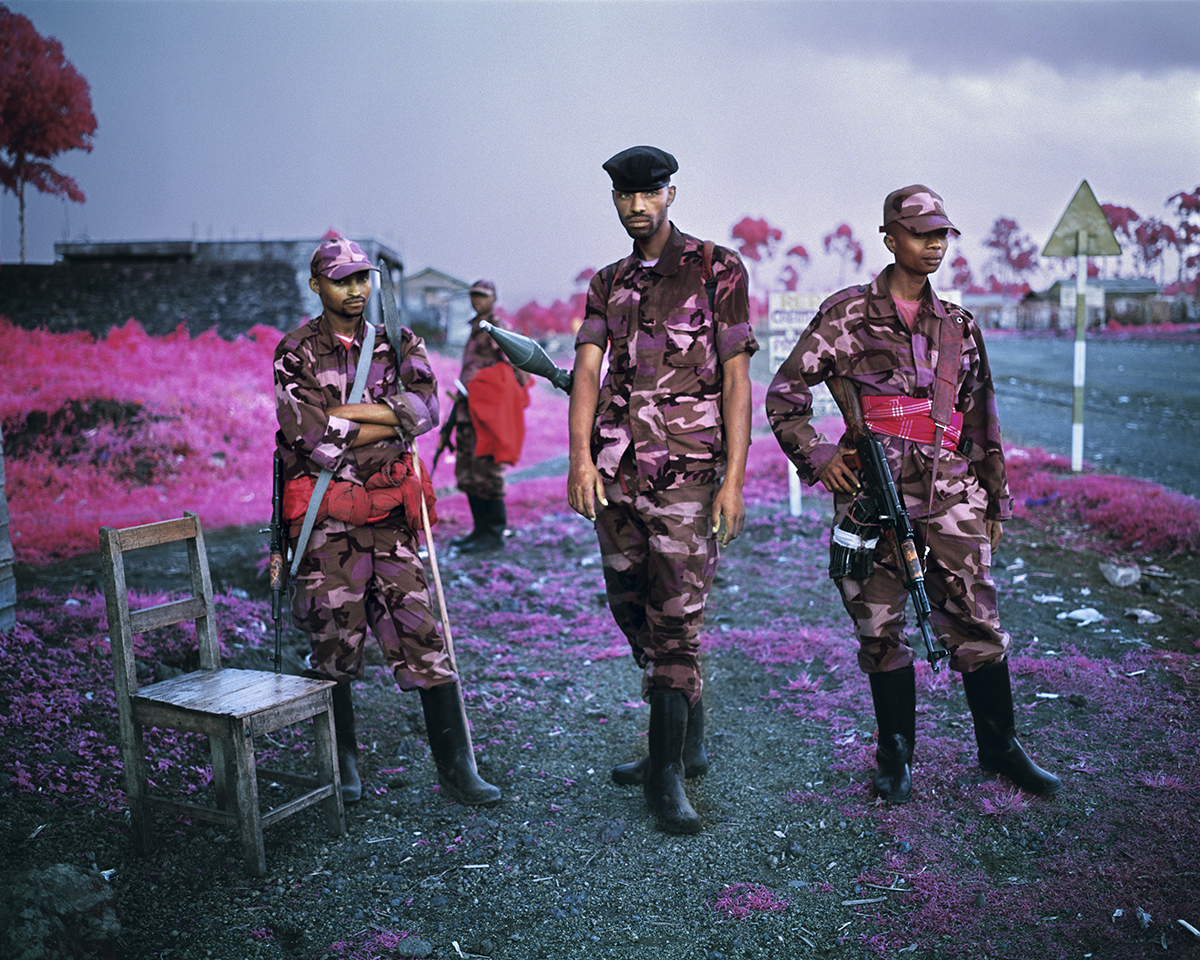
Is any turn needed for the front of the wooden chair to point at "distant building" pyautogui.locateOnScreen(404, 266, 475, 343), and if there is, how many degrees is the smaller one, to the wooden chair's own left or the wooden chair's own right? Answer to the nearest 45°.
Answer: approximately 135° to the wooden chair's own left

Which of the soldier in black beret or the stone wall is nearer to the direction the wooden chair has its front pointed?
the soldier in black beret

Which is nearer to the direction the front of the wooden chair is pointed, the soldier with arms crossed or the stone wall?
the soldier with arms crossed

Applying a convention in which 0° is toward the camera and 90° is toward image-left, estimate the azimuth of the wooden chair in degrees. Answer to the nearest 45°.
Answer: approximately 315°

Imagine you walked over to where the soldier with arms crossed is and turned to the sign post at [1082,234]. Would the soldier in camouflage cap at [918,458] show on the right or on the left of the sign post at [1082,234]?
right

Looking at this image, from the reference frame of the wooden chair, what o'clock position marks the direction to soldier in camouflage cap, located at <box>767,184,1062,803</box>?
The soldier in camouflage cap is roughly at 11 o'clock from the wooden chair.

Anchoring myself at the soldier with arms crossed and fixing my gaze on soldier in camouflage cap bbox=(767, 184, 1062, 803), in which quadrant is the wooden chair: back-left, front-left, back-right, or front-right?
back-right

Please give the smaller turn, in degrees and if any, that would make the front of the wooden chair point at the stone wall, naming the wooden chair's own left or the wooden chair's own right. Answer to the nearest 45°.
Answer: approximately 135° to the wooden chair's own left
